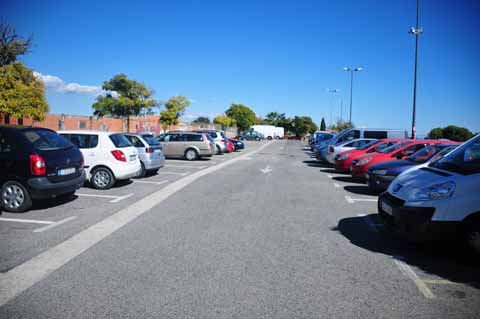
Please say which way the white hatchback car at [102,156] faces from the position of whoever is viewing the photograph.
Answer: facing away from the viewer and to the left of the viewer

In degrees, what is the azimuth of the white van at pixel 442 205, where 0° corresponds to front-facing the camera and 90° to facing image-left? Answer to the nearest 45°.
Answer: approximately 45°

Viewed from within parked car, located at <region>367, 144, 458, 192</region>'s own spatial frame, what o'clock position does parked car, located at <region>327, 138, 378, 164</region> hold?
parked car, located at <region>327, 138, 378, 164</region> is roughly at 4 o'clock from parked car, located at <region>367, 144, 458, 192</region>.

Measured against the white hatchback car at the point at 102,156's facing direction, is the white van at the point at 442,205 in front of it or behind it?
behind

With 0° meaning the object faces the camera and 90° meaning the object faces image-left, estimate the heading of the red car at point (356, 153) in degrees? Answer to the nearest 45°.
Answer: approximately 45°

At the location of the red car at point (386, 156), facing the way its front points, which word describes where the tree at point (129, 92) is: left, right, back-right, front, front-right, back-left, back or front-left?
right

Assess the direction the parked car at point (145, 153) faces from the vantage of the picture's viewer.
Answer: facing away from the viewer and to the left of the viewer
